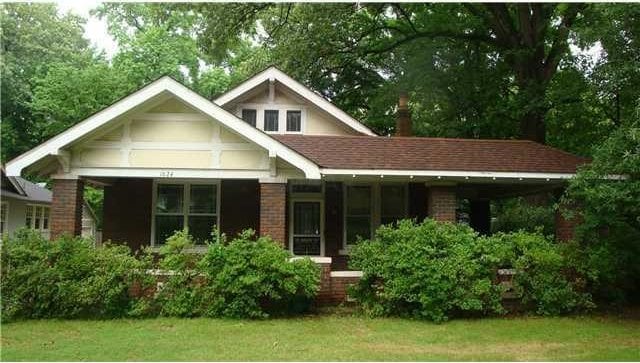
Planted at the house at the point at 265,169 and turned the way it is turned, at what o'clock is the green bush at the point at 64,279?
The green bush is roughly at 2 o'clock from the house.

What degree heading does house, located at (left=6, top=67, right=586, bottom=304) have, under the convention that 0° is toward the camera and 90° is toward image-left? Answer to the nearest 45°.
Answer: approximately 0°

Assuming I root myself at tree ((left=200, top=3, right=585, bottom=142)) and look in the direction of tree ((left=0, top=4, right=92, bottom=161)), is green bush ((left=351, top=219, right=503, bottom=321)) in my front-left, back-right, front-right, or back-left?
back-left

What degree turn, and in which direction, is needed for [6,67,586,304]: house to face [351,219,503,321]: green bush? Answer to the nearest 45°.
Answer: approximately 45° to its left

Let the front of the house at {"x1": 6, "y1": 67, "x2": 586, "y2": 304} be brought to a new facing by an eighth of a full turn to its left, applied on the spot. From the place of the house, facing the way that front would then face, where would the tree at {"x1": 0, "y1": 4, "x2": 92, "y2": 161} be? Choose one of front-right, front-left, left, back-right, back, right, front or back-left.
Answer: back

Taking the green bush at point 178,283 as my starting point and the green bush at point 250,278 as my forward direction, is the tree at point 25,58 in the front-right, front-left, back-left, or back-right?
back-left

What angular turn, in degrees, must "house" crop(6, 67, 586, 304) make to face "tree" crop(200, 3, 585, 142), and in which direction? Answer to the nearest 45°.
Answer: approximately 135° to its left

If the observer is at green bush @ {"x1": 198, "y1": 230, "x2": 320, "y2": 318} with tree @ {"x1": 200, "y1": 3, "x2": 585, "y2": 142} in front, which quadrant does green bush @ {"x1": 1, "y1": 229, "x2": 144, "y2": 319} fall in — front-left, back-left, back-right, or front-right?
back-left
